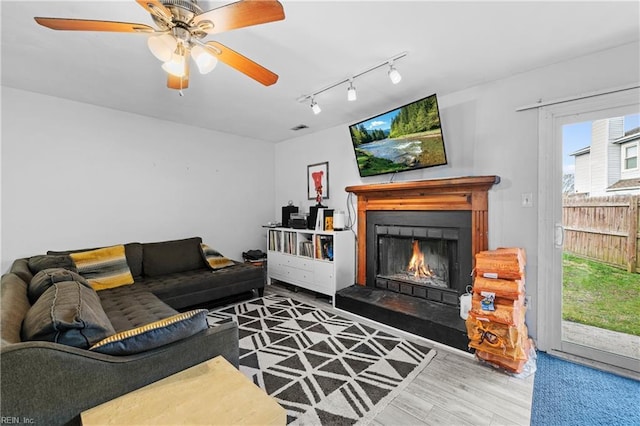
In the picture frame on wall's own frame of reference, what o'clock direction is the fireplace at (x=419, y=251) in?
The fireplace is roughly at 9 o'clock from the picture frame on wall.

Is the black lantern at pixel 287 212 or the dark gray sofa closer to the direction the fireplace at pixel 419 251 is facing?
the dark gray sofa

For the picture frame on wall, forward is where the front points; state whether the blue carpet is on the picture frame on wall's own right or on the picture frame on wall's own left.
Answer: on the picture frame on wall's own left

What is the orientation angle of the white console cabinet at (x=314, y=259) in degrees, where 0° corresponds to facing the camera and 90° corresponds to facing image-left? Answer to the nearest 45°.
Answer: approximately 45°

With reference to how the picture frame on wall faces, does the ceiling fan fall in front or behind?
in front

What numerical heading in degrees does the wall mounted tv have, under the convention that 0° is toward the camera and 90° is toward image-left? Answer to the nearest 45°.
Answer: approximately 45°

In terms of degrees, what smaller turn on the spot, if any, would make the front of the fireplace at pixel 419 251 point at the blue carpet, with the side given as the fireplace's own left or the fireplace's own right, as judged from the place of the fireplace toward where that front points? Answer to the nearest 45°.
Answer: approximately 90° to the fireplace's own left

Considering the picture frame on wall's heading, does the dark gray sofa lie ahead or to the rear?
ahead
